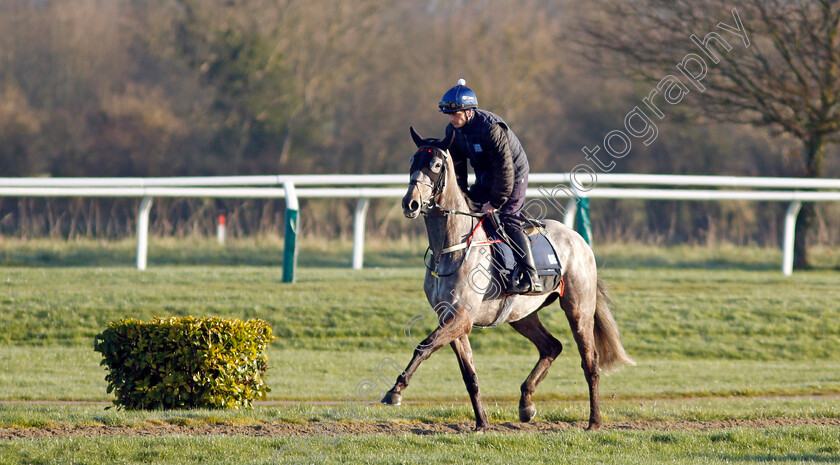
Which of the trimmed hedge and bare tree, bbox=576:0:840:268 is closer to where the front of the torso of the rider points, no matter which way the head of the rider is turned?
the trimmed hedge

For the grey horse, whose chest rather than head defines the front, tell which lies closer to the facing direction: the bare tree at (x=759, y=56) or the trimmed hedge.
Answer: the trimmed hedge

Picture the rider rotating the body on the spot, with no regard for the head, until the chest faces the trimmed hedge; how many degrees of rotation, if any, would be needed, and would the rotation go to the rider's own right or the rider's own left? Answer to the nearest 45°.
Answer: approximately 45° to the rider's own right

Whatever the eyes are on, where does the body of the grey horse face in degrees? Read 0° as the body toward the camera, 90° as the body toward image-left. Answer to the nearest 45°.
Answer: approximately 45°

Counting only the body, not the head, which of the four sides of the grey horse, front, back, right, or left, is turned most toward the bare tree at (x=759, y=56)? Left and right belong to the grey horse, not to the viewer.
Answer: back

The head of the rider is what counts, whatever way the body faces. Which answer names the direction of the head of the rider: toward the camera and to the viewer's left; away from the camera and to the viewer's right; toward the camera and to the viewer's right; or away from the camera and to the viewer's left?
toward the camera and to the viewer's left

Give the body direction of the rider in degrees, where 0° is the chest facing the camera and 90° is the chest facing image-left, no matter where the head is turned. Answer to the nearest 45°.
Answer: approximately 45°

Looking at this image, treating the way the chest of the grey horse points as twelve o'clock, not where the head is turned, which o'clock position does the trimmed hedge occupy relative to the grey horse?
The trimmed hedge is roughly at 2 o'clock from the grey horse.
